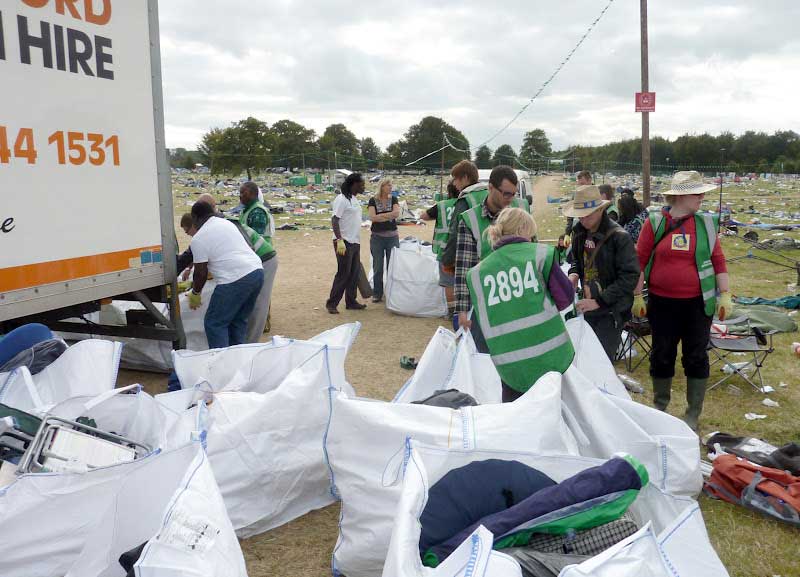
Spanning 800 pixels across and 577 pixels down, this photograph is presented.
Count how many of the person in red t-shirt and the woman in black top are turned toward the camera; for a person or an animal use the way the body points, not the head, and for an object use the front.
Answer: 2

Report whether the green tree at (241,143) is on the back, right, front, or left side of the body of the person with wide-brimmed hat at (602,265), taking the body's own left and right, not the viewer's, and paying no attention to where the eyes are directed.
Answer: right

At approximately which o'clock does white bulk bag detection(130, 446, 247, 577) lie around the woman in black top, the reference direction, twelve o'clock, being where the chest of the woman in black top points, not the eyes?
The white bulk bag is roughly at 12 o'clock from the woman in black top.

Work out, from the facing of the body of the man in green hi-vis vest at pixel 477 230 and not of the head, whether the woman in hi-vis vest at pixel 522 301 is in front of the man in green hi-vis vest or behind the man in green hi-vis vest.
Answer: in front

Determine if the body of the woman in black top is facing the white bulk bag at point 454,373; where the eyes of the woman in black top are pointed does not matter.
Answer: yes

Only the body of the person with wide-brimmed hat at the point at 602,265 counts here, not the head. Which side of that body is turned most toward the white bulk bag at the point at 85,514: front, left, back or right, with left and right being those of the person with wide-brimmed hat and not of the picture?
front

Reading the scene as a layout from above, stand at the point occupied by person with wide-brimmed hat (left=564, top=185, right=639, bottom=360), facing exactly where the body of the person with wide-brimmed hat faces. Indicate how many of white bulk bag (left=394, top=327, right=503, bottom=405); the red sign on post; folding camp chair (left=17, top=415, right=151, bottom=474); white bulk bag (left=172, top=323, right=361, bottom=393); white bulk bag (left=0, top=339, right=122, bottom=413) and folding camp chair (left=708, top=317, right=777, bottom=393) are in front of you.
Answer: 4

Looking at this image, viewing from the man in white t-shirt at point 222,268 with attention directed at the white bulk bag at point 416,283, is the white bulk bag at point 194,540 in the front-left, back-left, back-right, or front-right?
back-right

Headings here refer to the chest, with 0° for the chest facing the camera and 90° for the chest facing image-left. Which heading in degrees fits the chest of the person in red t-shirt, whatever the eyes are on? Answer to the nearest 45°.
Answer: approximately 0°

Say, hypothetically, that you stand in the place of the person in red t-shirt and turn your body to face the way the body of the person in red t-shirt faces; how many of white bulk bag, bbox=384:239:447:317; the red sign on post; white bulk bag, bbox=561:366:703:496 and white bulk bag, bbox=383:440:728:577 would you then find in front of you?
2

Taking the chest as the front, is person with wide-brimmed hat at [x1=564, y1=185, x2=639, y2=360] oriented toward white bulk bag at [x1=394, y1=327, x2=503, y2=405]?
yes

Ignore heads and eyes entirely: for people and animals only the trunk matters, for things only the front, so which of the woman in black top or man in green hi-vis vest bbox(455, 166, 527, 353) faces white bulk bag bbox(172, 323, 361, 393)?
the woman in black top

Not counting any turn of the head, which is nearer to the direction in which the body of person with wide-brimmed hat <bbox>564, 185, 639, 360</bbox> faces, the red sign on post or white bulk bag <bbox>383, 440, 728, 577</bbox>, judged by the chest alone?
the white bulk bag
